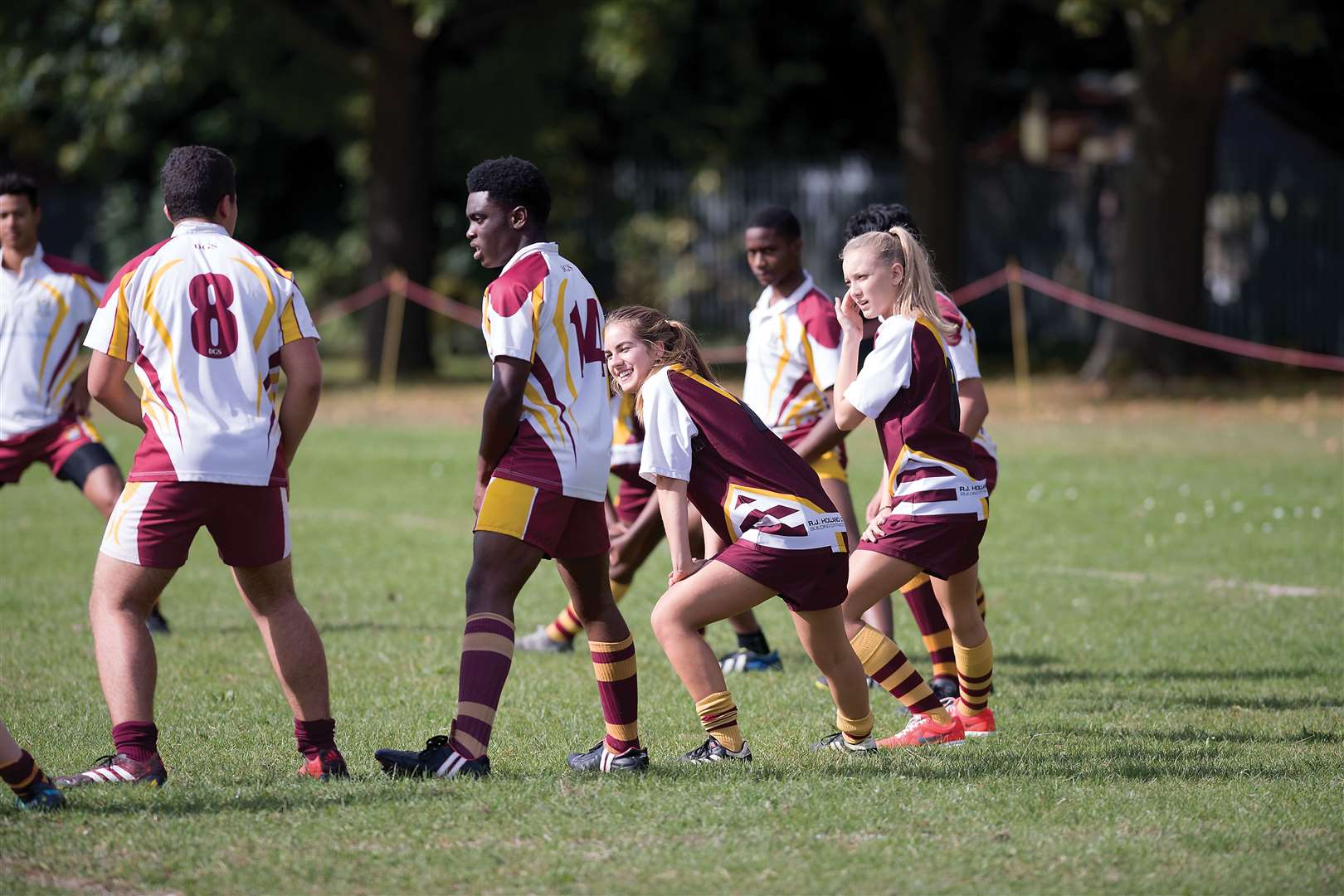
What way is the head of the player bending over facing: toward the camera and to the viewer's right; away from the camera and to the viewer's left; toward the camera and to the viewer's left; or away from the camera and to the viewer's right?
toward the camera and to the viewer's left

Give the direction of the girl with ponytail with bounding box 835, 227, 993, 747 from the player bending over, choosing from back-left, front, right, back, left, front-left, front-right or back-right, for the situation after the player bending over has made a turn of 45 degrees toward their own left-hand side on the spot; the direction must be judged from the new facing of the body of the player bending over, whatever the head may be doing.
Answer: back

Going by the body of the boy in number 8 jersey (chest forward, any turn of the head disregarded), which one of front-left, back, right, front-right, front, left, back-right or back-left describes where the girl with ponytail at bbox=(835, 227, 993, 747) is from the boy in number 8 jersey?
right

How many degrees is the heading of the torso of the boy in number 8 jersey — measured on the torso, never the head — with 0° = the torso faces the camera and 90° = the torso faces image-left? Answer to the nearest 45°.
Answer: approximately 180°

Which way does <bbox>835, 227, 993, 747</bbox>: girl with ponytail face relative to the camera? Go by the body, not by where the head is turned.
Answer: to the viewer's left

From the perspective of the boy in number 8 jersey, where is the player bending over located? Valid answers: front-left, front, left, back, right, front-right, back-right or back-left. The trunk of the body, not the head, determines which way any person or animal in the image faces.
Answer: right

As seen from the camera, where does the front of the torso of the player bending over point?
to the viewer's left
